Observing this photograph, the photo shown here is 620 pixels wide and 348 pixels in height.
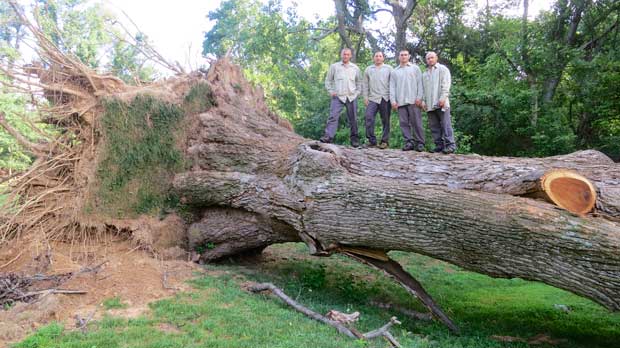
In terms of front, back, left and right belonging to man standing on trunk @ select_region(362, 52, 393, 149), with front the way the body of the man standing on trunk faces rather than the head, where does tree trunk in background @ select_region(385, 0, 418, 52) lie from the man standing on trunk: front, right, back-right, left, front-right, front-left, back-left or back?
back

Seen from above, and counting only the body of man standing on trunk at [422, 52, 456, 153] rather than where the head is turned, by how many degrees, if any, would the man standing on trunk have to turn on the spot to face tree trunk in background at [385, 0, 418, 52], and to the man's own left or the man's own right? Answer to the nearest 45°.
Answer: approximately 135° to the man's own right

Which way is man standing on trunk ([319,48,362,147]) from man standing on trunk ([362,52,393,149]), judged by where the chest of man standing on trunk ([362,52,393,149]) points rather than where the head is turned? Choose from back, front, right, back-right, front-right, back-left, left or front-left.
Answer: right

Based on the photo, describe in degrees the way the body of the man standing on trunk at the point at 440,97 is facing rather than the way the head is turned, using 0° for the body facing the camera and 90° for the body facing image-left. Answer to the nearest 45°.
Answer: approximately 45°

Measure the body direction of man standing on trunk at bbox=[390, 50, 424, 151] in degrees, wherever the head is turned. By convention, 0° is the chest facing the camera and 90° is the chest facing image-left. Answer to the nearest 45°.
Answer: approximately 0°

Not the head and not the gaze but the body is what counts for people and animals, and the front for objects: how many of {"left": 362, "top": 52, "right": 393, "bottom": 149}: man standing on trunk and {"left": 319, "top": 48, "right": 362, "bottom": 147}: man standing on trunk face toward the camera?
2

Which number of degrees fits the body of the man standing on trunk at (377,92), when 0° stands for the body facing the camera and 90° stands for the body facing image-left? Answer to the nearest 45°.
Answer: approximately 0°

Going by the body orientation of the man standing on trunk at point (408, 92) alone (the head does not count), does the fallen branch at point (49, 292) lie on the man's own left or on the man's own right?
on the man's own right
